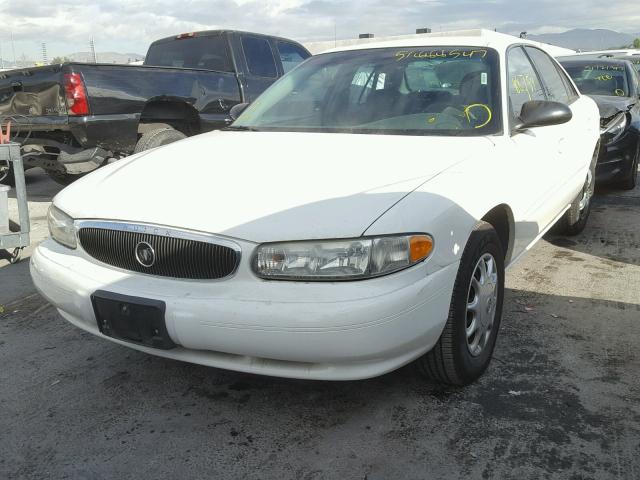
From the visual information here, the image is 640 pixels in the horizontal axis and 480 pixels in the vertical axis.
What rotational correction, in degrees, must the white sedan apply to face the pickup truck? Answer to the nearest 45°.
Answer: approximately 90° to its right

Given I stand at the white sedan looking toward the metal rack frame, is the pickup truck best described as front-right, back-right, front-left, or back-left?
front-right

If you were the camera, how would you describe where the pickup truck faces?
facing away from the viewer and to the right of the viewer

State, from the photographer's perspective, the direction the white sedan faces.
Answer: facing the viewer and to the left of the viewer

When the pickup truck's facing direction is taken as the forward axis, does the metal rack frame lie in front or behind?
behind

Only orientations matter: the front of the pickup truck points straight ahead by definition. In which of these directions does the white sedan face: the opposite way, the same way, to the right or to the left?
the opposite way

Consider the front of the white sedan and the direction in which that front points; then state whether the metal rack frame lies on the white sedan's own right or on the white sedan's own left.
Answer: on the white sedan's own right
